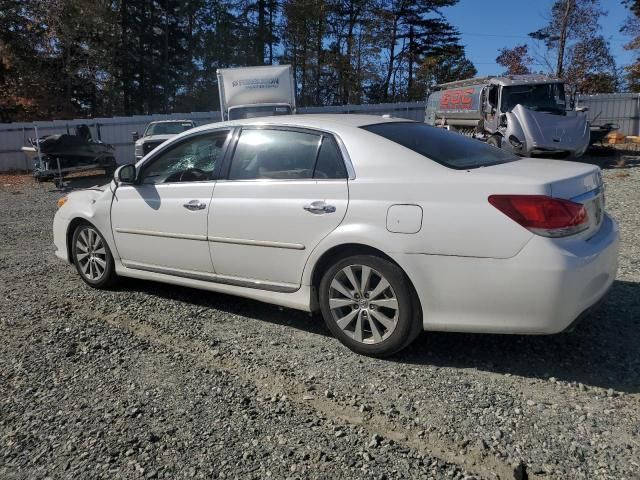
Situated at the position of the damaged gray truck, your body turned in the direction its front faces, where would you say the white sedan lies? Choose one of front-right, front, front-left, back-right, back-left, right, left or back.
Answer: front-right

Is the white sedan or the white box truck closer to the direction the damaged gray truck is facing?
the white sedan

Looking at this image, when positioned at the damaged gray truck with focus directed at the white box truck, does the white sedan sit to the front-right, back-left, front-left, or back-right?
front-left

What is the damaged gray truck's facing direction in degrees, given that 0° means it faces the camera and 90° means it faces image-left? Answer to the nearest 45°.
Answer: approximately 315°

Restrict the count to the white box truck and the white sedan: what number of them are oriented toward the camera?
1

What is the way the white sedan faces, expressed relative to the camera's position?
facing away from the viewer and to the left of the viewer

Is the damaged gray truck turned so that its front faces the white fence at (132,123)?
no

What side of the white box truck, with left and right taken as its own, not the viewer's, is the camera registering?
front

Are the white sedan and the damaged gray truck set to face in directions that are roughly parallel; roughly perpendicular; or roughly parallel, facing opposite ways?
roughly parallel, facing opposite ways

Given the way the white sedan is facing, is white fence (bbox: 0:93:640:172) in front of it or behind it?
in front

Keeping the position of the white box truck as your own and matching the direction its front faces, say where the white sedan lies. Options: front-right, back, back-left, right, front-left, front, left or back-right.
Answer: front

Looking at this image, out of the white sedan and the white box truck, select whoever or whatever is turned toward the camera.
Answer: the white box truck
